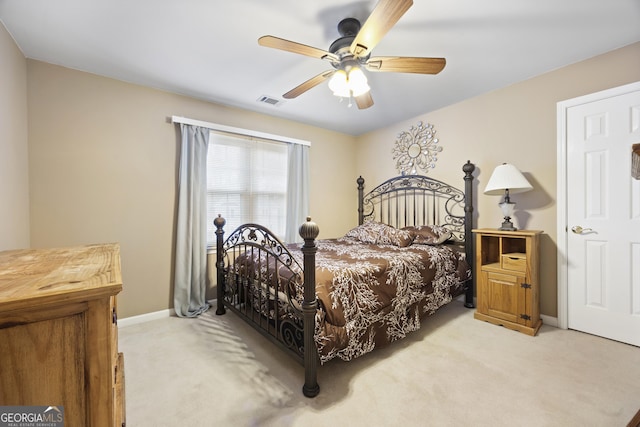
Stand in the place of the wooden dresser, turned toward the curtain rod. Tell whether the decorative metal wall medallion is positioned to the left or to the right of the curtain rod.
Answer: right

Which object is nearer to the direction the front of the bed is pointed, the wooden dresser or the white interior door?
the wooden dresser

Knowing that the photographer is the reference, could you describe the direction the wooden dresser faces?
facing to the right of the viewer

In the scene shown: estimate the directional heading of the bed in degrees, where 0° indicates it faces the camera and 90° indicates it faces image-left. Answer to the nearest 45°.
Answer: approximately 45°

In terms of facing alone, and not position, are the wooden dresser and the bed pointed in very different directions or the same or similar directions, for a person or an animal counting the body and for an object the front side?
very different directions

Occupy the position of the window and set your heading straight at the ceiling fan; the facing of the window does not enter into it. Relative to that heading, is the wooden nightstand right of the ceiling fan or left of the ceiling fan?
left

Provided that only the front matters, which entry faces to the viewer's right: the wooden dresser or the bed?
the wooden dresser

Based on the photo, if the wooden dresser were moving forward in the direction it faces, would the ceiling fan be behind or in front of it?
in front

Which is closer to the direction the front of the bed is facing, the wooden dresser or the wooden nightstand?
the wooden dresser

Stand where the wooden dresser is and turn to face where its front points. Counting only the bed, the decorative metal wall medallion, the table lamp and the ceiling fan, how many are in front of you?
4

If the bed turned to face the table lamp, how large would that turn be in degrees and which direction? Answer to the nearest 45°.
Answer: approximately 135° to its left

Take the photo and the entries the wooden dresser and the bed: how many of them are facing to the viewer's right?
1

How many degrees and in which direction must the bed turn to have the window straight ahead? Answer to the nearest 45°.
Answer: approximately 90° to its right
